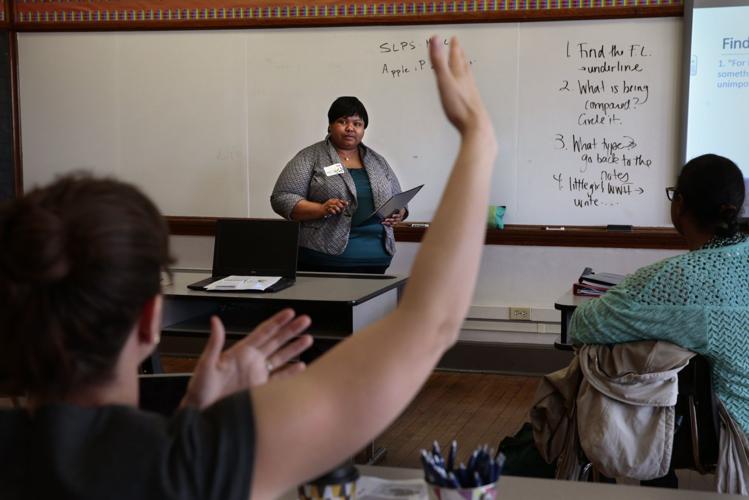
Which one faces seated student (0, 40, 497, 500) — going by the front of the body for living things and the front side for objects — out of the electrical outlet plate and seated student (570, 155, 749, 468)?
the electrical outlet plate

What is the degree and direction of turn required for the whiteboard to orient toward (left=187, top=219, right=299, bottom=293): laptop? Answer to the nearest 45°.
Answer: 0° — it already faces it

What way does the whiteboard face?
toward the camera

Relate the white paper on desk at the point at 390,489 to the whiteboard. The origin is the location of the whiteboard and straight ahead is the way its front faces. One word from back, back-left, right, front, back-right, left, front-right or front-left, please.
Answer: front

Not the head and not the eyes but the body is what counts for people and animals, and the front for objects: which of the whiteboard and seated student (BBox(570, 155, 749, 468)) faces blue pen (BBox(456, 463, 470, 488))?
the whiteboard

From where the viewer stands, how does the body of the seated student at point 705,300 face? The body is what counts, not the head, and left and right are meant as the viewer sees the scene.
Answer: facing away from the viewer and to the left of the viewer

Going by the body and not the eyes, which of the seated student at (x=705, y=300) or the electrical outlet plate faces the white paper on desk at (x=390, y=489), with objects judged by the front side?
the electrical outlet plate

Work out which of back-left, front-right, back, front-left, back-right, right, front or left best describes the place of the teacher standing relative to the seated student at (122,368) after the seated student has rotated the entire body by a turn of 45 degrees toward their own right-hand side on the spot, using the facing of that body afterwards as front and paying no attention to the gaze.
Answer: left

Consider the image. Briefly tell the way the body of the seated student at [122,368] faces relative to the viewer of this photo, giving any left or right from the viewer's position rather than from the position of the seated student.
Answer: facing away from the viewer and to the right of the viewer

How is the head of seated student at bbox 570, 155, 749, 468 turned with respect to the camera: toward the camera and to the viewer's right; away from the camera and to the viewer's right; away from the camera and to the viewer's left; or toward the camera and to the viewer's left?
away from the camera and to the viewer's left

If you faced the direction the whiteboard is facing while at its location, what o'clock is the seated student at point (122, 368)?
The seated student is roughly at 12 o'clock from the whiteboard.

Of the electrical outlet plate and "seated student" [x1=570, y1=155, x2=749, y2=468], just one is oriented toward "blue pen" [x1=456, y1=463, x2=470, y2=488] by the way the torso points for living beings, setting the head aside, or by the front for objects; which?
the electrical outlet plate

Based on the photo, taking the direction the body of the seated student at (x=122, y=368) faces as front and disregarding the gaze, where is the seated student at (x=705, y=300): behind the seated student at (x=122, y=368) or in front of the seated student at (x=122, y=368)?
in front

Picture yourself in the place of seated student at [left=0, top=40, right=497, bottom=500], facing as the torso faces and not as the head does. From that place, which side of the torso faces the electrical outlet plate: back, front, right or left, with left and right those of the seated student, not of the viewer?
front

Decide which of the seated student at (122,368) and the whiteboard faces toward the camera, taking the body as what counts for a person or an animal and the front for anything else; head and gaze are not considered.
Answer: the whiteboard

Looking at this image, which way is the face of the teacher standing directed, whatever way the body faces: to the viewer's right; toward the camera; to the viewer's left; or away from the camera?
toward the camera

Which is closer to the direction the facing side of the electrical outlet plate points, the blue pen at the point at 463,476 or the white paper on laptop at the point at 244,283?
the blue pen

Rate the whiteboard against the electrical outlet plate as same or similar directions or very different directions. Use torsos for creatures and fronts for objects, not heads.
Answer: same or similar directions

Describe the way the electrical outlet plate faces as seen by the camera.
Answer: facing the viewer

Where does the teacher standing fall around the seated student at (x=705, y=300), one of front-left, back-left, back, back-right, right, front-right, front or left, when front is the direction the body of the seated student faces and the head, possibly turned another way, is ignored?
front

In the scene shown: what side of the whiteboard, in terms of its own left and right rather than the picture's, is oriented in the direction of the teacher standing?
front
